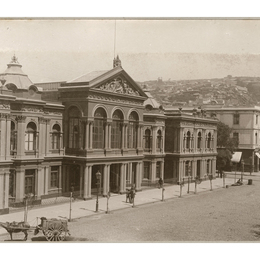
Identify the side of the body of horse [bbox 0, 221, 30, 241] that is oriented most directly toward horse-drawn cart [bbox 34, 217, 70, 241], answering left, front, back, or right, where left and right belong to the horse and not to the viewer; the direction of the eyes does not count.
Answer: back

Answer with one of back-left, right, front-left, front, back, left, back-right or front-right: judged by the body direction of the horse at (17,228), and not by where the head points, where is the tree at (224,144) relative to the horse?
back-right

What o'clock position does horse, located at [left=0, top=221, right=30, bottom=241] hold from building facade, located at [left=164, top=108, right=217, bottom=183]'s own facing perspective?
The horse is roughly at 2 o'clock from the building facade.

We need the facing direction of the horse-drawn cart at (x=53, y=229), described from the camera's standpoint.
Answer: facing to the left of the viewer

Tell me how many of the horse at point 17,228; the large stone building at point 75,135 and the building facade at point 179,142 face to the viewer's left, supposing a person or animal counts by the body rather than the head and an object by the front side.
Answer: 1

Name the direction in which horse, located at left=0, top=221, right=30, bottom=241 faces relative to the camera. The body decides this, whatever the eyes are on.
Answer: to the viewer's left

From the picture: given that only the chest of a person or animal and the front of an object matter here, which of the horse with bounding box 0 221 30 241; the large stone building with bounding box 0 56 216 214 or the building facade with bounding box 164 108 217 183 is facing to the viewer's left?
the horse

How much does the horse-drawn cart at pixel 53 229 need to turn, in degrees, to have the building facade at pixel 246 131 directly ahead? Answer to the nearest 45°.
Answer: approximately 135° to its right

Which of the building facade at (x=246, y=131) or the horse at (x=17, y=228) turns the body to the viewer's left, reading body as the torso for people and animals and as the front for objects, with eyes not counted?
the horse

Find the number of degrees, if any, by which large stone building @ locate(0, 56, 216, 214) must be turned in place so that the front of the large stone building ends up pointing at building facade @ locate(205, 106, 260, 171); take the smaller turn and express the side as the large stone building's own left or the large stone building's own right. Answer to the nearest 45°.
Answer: approximately 45° to the large stone building's own left

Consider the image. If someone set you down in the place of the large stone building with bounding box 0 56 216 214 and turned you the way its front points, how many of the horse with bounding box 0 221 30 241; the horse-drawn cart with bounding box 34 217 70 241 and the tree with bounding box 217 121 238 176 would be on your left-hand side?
1

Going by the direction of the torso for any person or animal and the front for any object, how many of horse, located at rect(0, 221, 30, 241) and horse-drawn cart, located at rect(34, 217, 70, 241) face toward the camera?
0

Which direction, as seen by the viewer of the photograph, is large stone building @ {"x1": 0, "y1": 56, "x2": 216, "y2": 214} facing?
facing the viewer and to the right of the viewer

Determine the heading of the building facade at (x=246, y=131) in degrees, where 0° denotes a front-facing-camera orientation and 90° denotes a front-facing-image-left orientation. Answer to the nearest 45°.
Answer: approximately 0°
